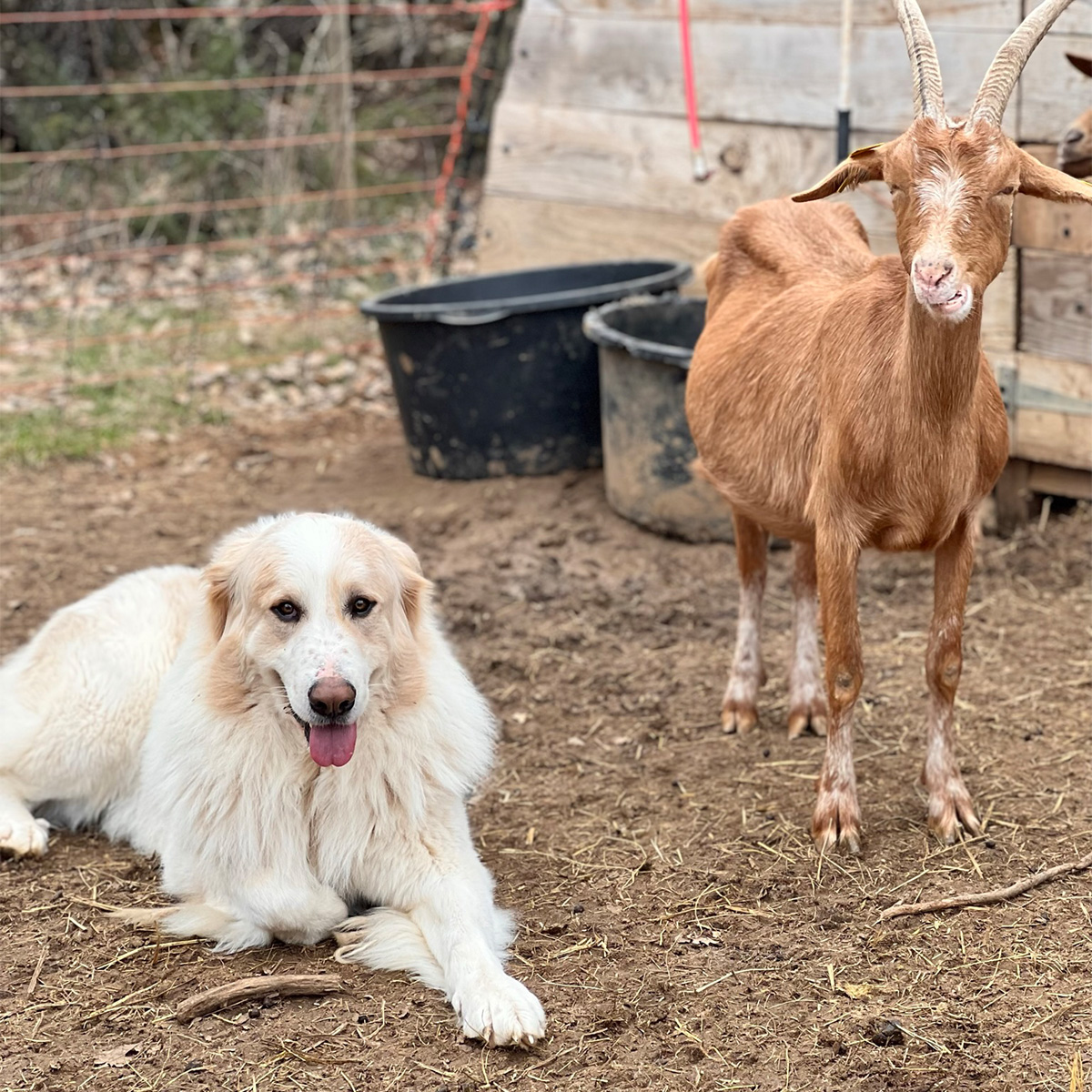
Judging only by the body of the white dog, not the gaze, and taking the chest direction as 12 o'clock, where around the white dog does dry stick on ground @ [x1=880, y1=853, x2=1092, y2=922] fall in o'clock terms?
The dry stick on ground is roughly at 11 o'clock from the white dog.

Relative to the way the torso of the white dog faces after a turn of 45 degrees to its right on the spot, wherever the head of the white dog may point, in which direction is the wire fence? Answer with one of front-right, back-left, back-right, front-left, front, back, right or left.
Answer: back

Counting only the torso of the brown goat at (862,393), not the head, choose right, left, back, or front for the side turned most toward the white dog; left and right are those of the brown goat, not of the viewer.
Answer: right

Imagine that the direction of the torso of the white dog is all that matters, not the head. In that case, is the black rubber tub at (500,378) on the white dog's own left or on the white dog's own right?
on the white dog's own left

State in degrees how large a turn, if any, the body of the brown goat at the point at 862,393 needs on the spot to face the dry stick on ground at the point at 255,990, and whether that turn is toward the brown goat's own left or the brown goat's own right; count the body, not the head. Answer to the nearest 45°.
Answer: approximately 90° to the brown goat's own right

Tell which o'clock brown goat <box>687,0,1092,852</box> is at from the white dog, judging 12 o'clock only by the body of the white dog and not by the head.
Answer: The brown goat is roughly at 10 o'clock from the white dog.

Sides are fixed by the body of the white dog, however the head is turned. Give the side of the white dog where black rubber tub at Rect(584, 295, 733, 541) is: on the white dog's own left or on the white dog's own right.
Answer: on the white dog's own left

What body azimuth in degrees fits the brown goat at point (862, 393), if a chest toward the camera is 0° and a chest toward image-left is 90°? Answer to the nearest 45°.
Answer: approximately 315°

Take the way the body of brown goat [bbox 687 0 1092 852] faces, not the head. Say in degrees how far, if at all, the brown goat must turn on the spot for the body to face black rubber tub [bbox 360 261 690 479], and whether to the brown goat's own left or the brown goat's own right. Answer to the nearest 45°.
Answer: approximately 180°

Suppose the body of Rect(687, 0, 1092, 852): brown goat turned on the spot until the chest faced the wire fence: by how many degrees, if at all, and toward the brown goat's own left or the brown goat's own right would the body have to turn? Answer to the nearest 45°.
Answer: approximately 180°

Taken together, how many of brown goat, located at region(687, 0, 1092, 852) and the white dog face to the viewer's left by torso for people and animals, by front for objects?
0

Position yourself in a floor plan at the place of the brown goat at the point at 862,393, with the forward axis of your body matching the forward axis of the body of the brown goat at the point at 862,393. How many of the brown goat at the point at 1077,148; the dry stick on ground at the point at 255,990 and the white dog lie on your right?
2
